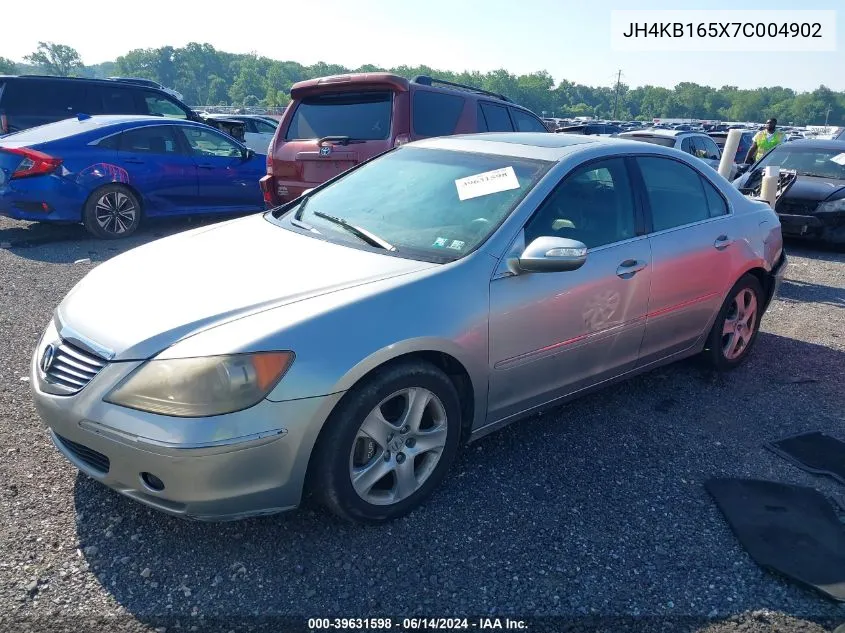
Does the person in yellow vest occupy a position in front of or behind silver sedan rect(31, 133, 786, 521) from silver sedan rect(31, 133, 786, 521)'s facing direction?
behind

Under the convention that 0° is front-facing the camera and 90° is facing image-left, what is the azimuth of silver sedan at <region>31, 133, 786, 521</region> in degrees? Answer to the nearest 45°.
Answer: approximately 45°

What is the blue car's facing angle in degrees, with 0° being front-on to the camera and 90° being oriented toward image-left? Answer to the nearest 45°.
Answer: approximately 225°

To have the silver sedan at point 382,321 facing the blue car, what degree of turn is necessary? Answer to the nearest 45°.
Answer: approximately 90° to its right

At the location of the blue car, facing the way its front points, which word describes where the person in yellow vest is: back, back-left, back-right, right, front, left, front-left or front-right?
front-right

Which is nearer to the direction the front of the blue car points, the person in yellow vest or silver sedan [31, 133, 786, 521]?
the person in yellow vest

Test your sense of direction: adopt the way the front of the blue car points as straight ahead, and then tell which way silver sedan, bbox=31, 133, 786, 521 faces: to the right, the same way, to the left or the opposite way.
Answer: the opposite way
